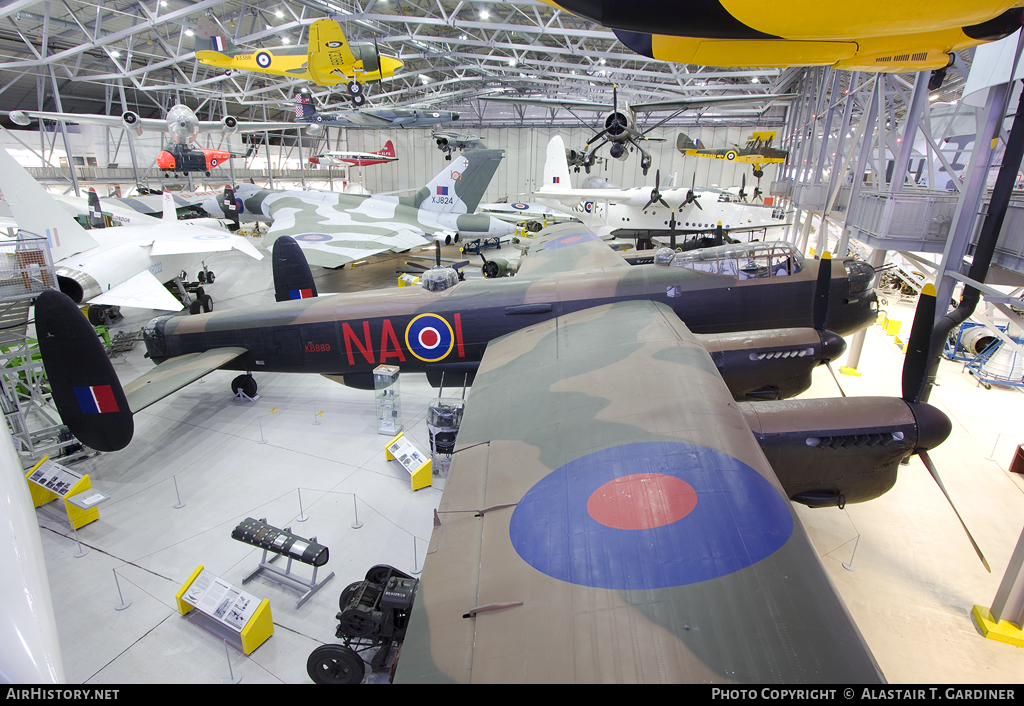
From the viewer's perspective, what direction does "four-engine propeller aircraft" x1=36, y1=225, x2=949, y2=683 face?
to the viewer's right

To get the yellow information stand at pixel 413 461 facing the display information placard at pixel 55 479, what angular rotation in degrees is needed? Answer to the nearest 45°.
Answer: approximately 45° to its right

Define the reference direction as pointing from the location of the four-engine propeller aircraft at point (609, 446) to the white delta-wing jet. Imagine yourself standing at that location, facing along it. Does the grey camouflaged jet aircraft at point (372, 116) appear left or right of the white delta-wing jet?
right

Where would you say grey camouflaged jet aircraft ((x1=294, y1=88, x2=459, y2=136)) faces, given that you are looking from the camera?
facing to the right of the viewer

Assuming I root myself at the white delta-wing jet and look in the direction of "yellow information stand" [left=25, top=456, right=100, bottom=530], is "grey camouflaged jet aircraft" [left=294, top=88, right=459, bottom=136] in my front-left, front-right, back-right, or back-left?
back-left

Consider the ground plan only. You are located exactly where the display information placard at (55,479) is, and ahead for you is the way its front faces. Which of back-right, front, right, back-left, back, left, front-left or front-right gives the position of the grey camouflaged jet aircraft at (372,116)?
back

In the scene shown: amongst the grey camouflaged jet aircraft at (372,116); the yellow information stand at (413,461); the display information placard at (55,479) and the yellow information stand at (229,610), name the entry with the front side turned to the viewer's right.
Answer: the grey camouflaged jet aircraft

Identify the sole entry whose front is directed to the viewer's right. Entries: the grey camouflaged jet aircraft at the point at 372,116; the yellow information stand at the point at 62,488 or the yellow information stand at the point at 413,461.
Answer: the grey camouflaged jet aircraft

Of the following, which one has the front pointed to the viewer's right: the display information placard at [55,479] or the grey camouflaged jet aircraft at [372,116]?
the grey camouflaged jet aircraft

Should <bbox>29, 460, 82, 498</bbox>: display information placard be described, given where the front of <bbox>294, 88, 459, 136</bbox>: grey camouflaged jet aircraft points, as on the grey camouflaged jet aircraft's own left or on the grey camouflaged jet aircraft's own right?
on the grey camouflaged jet aircraft's own right

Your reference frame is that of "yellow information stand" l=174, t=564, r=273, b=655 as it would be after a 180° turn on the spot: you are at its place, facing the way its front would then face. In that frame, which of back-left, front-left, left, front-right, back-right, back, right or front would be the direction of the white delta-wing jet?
front-left
